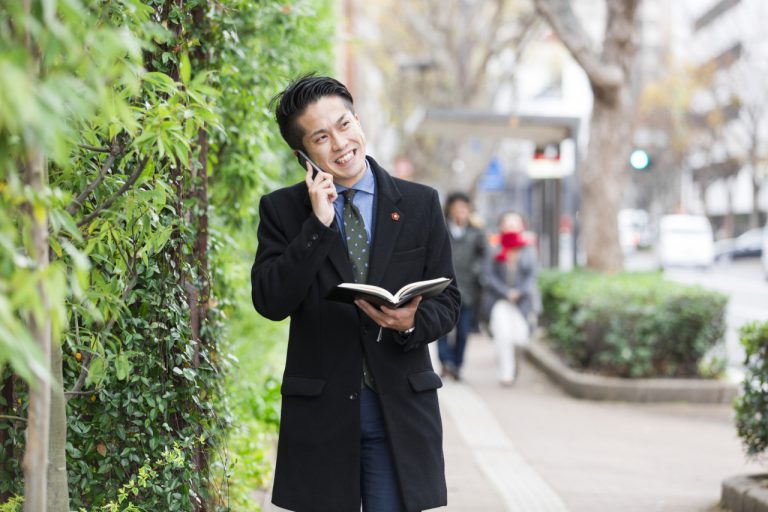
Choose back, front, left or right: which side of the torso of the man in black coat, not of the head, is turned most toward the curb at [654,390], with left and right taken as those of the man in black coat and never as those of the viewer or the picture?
back

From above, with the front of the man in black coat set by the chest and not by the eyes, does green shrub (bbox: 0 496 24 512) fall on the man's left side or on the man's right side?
on the man's right side

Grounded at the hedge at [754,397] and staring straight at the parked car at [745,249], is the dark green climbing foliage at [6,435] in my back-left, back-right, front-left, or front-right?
back-left

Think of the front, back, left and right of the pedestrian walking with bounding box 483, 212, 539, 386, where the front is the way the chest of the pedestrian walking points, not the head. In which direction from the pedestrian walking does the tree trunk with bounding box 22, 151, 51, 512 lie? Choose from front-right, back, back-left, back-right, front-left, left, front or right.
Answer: front

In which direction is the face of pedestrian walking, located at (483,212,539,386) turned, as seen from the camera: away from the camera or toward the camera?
toward the camera

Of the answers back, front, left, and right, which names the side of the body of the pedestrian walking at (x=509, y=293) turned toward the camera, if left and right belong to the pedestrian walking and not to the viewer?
front

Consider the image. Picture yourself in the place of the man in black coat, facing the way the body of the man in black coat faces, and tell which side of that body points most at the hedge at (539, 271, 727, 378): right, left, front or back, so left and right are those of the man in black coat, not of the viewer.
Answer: back

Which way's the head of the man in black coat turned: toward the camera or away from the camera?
toward the camera

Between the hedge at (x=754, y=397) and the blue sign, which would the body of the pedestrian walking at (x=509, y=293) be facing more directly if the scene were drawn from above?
the hedge

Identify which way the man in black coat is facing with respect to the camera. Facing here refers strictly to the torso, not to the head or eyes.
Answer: toward the camera

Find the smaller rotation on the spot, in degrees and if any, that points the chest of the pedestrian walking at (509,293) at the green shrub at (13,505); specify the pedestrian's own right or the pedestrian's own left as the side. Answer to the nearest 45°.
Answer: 0° — they already face it

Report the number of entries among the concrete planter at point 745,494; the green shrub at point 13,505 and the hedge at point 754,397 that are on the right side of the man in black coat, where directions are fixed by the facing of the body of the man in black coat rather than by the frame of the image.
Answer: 1

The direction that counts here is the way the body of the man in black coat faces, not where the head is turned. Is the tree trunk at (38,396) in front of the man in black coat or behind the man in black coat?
in front

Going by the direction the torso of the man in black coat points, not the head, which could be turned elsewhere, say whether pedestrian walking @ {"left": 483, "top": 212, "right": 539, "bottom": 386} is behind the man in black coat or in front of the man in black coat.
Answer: behind

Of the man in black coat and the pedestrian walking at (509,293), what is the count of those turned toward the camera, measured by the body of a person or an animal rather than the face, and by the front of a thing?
2

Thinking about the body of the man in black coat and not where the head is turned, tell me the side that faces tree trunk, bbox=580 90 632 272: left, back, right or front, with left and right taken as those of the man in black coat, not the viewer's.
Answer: back

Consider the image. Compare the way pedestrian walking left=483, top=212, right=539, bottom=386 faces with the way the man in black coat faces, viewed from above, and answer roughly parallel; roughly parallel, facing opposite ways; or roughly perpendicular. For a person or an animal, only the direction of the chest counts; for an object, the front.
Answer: roughly parallel

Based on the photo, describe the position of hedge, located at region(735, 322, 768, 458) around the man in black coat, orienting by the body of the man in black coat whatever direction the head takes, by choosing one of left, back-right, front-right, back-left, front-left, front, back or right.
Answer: back-left
